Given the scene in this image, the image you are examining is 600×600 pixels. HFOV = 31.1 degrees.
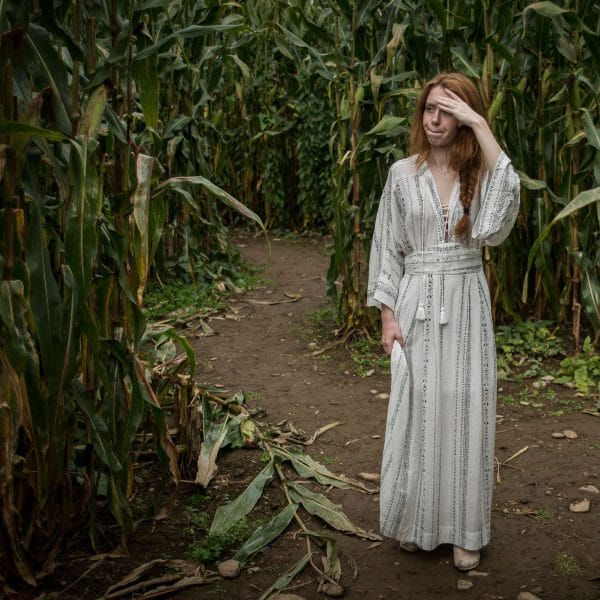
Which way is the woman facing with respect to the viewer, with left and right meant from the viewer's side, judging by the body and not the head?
facing the viewer

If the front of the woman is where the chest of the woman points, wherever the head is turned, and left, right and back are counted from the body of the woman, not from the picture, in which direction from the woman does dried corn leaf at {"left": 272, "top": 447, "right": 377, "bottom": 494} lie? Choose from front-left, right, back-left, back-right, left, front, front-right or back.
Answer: back-right

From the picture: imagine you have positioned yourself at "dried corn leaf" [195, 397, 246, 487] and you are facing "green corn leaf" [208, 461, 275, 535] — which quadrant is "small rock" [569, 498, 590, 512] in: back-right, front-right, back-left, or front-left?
front-left

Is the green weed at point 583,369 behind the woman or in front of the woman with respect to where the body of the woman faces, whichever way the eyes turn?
behind

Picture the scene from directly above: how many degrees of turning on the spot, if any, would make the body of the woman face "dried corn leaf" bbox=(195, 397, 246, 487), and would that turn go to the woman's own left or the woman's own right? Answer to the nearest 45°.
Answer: approximately 135° to the woman's own right

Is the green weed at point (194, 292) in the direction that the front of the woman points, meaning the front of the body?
no

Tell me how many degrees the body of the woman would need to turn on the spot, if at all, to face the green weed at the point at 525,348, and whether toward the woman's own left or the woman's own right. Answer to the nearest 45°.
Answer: approximately 180°

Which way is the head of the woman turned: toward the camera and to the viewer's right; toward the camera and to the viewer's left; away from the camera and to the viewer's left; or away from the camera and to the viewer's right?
toward the camera and to the viewer's left
